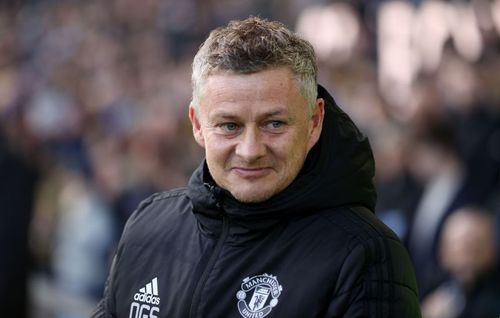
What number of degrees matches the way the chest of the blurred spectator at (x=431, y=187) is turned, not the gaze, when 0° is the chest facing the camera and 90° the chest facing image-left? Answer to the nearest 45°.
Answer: approximately 45°

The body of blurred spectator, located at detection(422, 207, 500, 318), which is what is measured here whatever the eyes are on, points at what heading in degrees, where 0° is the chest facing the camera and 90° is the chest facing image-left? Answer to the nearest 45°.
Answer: approximately 45°

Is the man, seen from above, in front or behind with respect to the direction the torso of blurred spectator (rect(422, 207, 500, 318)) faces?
in front

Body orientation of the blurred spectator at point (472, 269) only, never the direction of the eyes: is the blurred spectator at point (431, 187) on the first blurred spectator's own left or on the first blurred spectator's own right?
on the first blurred spectator's own right

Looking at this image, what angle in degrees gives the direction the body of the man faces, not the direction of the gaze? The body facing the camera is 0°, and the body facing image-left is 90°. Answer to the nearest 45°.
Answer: approximately 45°

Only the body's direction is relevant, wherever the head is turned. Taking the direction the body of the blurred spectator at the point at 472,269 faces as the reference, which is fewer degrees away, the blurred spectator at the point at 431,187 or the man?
the man

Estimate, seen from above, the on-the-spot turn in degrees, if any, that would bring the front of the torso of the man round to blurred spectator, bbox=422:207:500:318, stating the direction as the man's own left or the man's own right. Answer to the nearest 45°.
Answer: approximately 180°
